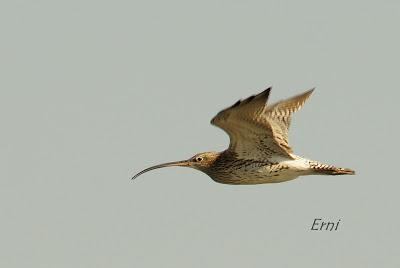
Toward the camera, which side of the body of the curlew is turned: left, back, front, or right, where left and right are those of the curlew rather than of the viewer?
left
